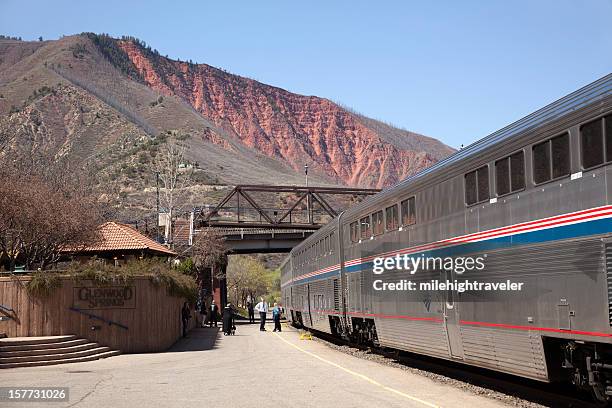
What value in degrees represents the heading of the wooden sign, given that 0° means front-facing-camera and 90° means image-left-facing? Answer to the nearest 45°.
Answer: approximately 0°

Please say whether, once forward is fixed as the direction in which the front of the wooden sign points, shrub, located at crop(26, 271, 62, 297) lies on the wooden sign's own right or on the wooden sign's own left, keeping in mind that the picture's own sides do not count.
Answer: on the wooden sign's own right

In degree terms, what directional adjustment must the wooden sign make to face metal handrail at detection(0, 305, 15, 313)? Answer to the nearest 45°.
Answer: approximately 45° to its right

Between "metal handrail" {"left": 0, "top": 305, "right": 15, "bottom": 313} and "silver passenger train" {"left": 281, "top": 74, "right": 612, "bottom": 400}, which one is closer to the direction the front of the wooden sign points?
the silver passenger train

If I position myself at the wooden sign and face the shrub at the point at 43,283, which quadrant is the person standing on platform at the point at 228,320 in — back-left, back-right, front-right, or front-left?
back-right

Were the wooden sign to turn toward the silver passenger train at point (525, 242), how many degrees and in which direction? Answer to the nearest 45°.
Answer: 0° — it already faces it
